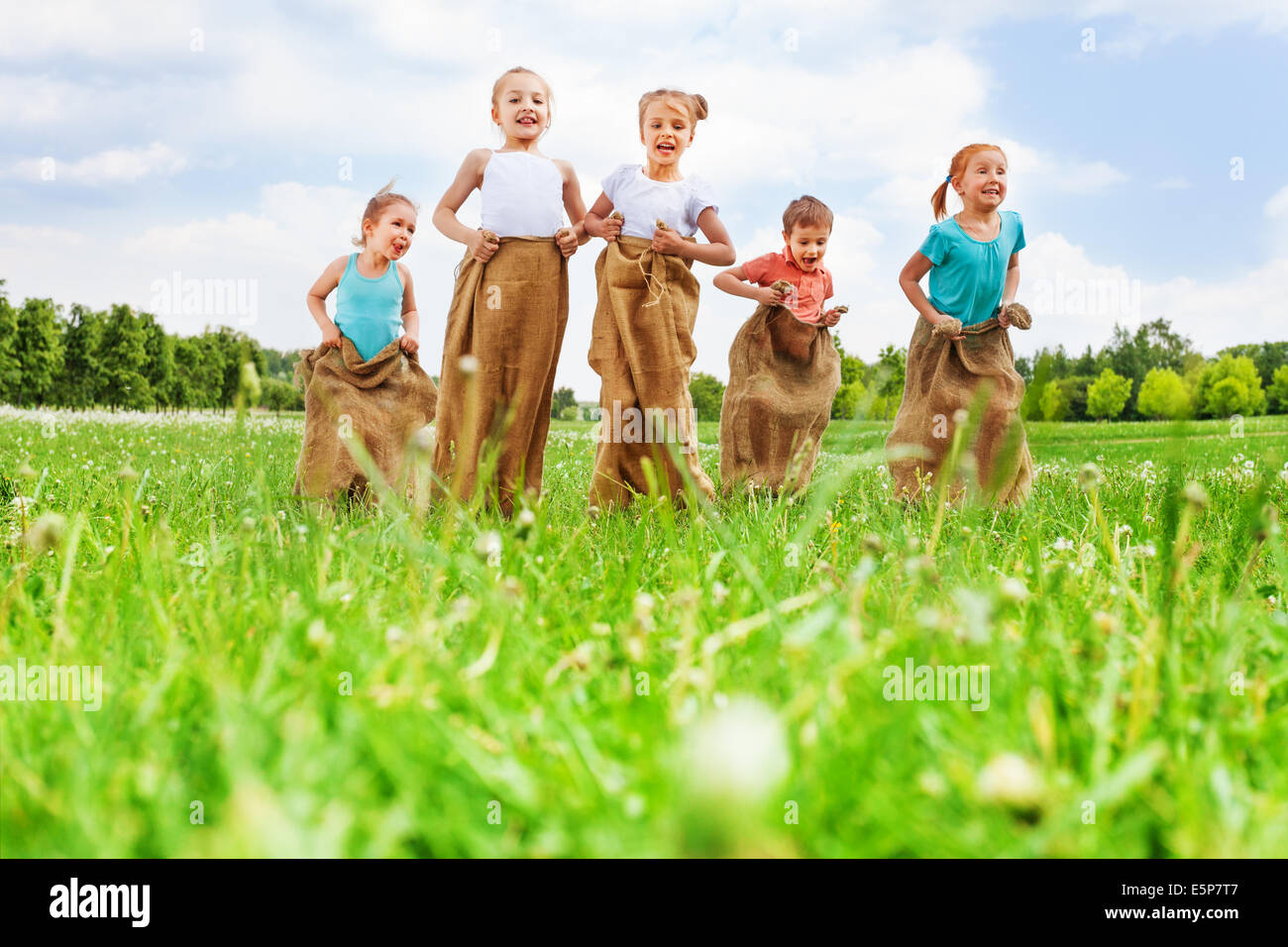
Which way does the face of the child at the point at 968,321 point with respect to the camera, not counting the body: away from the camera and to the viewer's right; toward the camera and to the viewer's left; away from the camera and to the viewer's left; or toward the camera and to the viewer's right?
toward the camera and to the viewer's right

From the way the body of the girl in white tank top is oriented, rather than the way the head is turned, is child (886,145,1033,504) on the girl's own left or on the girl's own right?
on the girl's own left

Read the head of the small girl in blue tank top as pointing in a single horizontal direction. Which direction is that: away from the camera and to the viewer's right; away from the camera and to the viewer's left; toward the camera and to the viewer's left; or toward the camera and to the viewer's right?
toward the camera and to the viewer's right

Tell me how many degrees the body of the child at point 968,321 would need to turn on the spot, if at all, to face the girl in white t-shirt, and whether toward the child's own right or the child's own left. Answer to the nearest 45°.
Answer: approximately 90° to the child's own right

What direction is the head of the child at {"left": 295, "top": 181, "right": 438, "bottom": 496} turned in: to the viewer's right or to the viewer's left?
to the viewer's right

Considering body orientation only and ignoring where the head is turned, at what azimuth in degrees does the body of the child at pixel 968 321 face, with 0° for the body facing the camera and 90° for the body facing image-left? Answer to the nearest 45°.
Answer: approximately 315°

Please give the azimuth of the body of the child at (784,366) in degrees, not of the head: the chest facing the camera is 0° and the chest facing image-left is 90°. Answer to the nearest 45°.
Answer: approximately 315°

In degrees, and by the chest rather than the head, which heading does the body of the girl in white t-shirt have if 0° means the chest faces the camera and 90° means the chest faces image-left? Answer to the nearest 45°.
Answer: approximately 0°

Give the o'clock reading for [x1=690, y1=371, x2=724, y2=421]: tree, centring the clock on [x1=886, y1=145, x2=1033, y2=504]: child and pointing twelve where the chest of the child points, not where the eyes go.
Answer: The tree is roughly at 7 o'clock from the child.
